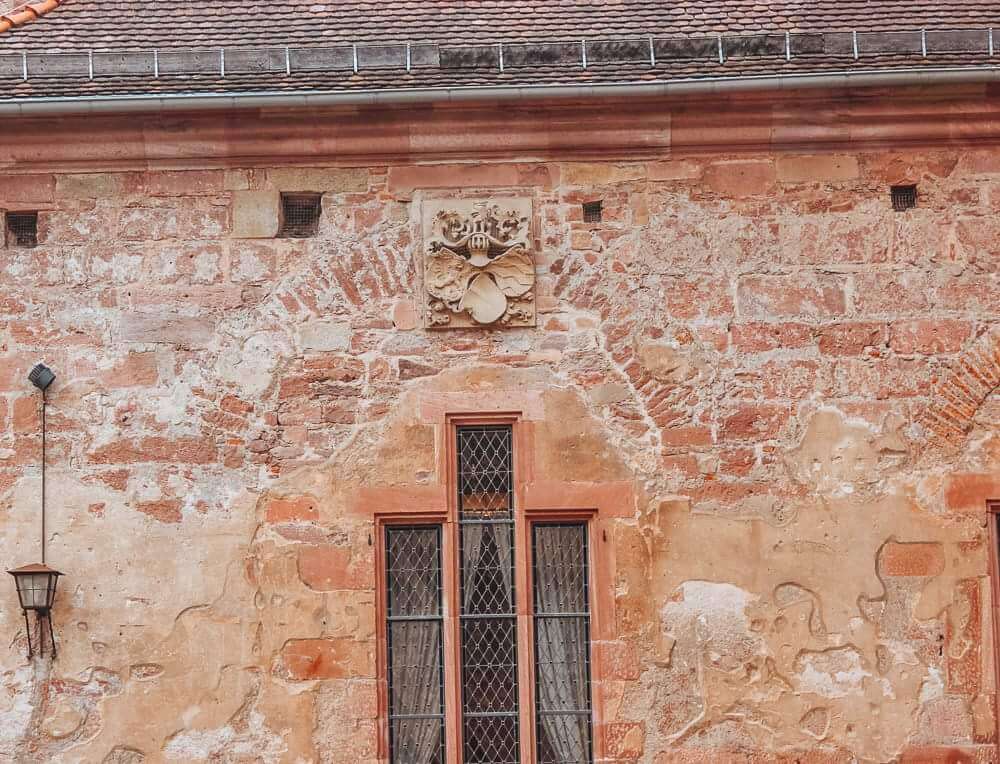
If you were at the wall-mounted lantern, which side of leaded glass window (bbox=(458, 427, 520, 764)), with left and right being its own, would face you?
right

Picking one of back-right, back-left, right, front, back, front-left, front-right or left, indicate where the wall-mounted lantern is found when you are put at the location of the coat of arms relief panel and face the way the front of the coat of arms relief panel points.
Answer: right

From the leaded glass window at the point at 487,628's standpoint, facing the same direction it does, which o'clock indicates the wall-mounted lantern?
The wall-mounted lantern is roughly at 3 o'clock from the leaded glass window.

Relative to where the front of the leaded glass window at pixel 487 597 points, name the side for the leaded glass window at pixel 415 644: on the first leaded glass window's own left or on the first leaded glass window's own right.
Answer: on the first leaded glass window's own right

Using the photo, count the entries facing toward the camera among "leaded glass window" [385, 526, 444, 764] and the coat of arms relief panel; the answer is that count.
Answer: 2

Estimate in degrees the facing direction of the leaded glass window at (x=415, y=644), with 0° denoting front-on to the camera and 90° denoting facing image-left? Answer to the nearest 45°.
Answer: approximately 0°
